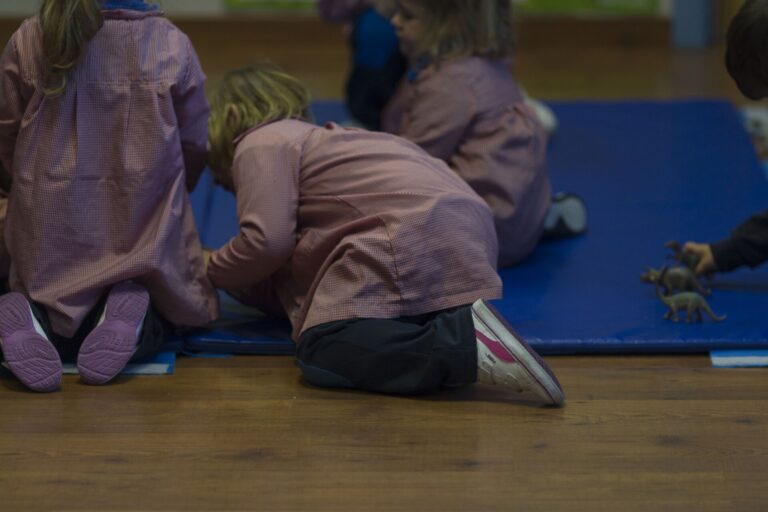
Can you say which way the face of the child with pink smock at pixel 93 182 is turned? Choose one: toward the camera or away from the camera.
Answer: away from the camera

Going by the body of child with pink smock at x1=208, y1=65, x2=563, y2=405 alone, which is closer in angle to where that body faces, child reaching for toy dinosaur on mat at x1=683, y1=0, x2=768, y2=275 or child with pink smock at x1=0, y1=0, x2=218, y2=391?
the child with pink smock

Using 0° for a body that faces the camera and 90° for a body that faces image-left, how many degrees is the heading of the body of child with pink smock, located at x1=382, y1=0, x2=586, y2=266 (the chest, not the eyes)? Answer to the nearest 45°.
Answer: approximately 90°

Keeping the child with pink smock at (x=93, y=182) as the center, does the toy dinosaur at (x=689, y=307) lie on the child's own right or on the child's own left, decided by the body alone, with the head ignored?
on the child's own right

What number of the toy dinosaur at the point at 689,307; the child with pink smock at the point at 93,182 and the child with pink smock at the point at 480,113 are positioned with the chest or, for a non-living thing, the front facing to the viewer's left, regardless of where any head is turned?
2

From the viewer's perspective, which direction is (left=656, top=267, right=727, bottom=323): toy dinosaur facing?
to the viewer's left

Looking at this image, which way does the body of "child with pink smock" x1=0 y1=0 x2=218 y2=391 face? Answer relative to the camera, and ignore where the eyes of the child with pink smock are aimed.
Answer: away from the camera

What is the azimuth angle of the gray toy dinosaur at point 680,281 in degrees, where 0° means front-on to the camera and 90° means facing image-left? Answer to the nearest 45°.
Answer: approximately 90°
